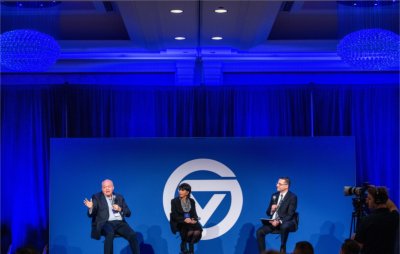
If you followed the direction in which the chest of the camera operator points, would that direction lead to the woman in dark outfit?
yes

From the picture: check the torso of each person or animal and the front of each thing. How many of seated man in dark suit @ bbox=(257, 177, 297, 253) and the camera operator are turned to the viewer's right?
0

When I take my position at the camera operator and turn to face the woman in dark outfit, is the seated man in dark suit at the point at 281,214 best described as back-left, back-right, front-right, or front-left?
front-right

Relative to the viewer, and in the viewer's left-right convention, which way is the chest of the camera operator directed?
facing away from the viewer and to the left of the viewer

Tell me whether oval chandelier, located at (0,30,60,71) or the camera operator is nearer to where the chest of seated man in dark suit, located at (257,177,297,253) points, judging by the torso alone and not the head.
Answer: the oval chandelier

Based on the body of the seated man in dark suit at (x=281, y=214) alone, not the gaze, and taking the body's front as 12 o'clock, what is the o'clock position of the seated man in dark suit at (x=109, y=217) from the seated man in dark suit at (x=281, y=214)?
the seated man in dark suit at (x=109, y=217) is roughly at 1 o'clock from the seated man in dark suit at (x=281, y=214).

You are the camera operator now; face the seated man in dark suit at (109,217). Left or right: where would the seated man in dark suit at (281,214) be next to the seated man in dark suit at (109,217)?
right

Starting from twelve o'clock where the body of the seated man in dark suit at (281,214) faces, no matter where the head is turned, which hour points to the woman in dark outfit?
The woman in dark outfit is roughly at 1 o'clock from the seated man in dark suit.

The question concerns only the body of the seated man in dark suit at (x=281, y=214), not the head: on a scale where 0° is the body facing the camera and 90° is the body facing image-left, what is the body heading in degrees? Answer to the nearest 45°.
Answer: approximately 45°
